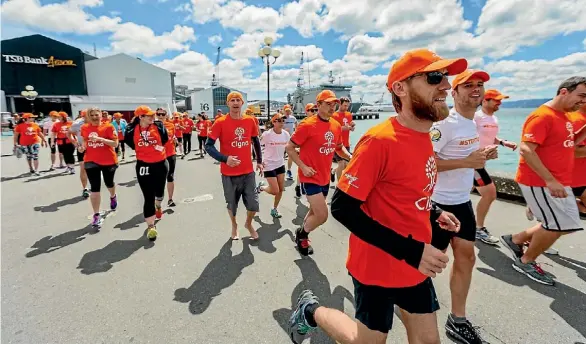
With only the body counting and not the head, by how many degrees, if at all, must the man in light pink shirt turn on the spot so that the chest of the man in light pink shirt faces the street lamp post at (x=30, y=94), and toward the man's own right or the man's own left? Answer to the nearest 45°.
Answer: approximately 135° to the man's own right

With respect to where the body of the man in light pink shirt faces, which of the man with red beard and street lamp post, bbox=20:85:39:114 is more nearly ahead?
the man with red beard

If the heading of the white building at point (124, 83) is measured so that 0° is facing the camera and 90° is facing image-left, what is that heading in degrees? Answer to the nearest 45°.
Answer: approximately 0°

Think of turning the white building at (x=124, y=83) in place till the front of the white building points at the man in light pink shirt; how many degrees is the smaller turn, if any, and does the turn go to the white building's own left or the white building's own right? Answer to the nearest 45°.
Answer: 0° — it already faces them
